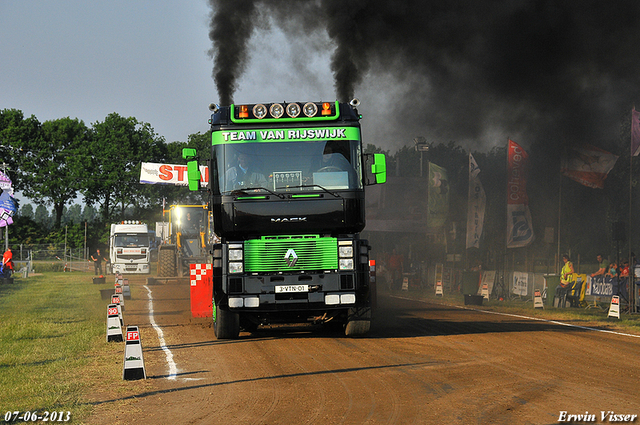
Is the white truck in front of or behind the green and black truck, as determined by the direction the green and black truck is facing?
behind

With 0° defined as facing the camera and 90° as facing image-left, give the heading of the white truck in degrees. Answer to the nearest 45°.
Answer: approximately 0°

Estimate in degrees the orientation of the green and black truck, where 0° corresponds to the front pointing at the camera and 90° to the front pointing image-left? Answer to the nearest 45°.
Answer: approximately 0°

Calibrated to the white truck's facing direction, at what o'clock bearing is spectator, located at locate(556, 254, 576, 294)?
The spectator is roughly at 11 o'clock from the white truck.

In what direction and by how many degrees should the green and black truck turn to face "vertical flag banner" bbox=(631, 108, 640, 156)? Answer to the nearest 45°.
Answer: approximately 135° to its left

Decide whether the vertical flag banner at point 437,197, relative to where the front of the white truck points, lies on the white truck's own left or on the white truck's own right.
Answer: on the white truck's own left

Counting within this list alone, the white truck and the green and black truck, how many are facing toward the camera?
2

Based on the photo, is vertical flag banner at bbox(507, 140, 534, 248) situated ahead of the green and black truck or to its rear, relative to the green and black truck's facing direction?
to the rear

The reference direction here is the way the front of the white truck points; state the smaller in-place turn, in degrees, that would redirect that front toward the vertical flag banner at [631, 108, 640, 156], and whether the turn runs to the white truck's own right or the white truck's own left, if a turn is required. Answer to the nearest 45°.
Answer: approximately 45° to the white truck's own left

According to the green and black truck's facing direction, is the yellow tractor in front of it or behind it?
behind

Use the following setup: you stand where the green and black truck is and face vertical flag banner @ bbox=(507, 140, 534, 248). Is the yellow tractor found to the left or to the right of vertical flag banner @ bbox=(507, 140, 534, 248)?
left

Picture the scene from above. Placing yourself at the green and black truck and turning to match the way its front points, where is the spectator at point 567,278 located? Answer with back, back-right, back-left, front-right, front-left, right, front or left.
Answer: back-left
